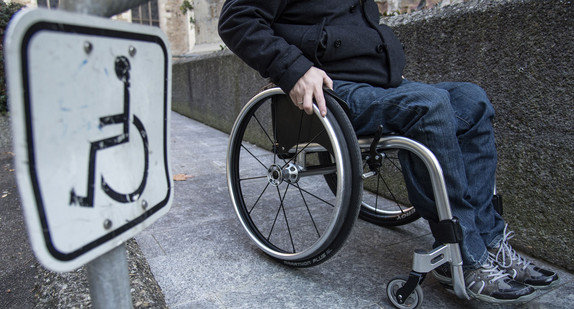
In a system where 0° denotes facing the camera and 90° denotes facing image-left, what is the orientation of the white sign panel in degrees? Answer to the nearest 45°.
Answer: approximately 315°

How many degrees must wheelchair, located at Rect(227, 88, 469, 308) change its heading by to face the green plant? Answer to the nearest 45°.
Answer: approximately 180°

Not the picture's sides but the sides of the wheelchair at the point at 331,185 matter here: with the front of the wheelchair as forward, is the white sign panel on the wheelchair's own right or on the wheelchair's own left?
on the wheelchair's own right

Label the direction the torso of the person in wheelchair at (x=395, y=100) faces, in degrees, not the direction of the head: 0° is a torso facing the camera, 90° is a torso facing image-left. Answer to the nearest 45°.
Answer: approximately 315°

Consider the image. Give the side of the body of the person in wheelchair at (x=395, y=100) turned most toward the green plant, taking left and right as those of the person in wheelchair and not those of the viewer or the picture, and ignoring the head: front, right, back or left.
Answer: back

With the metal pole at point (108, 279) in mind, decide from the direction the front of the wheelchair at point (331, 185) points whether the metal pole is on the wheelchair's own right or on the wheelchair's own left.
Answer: on the wheelchair's own right

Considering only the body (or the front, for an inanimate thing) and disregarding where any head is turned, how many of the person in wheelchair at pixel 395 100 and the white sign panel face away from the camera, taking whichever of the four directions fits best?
0

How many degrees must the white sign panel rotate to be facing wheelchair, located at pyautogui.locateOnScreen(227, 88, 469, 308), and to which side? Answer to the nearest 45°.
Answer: approximately 90° to its left

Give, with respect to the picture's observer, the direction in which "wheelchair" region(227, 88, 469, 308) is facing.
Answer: facing the viewer and to the right of the viewer

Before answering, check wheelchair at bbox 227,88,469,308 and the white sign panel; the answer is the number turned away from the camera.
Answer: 0
